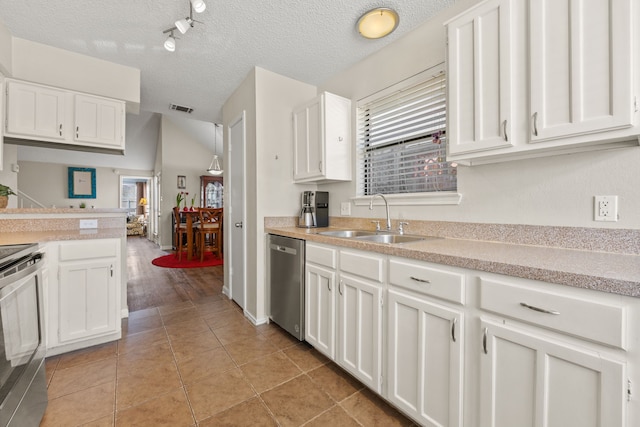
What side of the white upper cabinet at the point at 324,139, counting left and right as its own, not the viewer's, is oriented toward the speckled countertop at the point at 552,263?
left

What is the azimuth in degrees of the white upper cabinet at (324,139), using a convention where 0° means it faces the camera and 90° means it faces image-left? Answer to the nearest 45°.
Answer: approximately 45°

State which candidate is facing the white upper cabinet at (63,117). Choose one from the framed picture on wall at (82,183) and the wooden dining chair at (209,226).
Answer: the framed picture on wall

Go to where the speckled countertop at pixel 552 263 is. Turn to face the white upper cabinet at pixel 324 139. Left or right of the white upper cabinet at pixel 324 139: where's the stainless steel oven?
left

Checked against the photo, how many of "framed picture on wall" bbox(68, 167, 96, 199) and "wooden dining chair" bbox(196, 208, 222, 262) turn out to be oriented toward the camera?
1

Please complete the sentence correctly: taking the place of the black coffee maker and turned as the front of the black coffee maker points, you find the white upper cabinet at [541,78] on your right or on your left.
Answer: on your left
